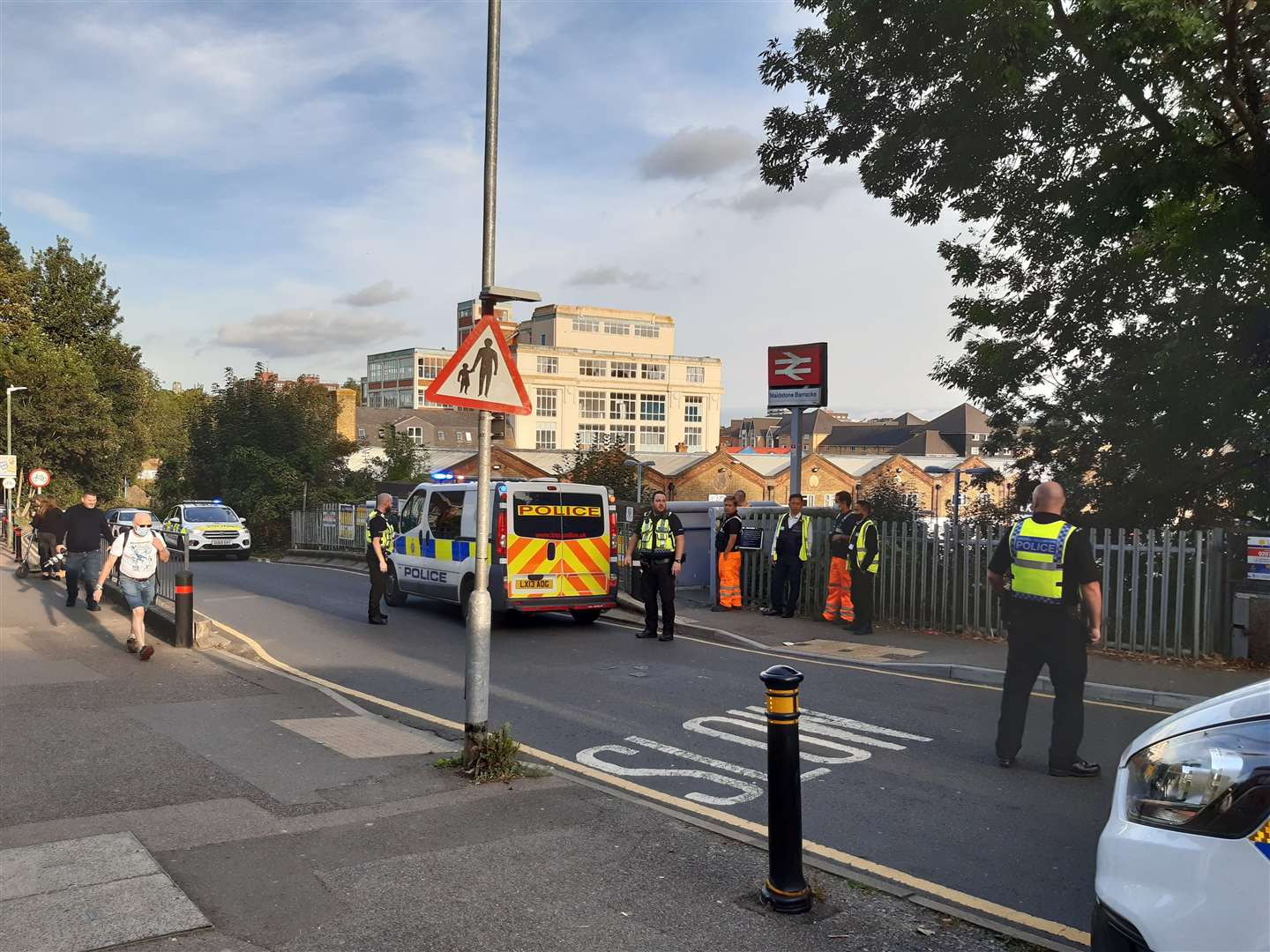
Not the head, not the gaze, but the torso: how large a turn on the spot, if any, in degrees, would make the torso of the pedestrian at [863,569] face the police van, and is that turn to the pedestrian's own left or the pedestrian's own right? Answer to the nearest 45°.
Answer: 0° — they already face it

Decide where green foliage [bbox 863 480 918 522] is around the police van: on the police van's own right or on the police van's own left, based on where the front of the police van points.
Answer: on the police van's own right

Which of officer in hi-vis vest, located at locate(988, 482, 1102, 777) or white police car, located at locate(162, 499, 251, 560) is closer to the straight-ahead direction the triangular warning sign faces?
the officer in hi-vis vest

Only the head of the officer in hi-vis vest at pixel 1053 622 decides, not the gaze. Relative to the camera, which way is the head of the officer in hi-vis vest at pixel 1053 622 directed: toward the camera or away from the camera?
away from the camera

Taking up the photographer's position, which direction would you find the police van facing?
facing away from the viewer and to the left of the viewer

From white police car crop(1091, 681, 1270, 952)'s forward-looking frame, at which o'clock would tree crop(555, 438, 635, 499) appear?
The tree is roughly at 2 o'clock from the white police car.

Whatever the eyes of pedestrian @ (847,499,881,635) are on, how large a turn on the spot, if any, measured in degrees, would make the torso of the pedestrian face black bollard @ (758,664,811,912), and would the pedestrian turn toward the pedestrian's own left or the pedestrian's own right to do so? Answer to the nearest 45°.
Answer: approximately 90° to the pedestrian's own left
